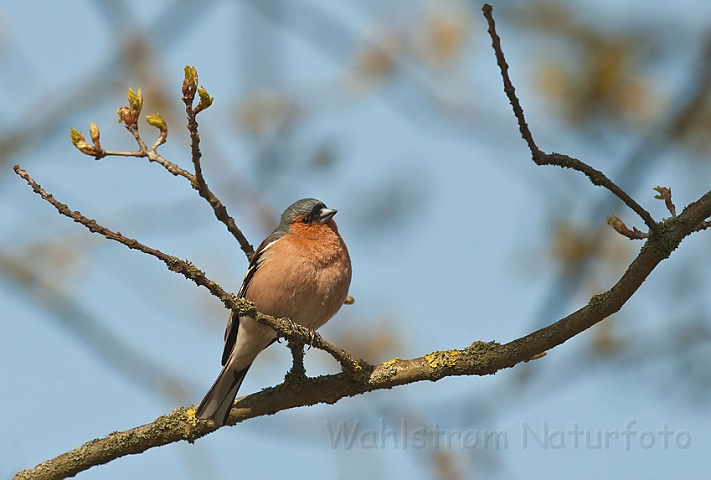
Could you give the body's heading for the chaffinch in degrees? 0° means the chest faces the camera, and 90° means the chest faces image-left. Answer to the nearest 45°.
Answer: approximately 315°

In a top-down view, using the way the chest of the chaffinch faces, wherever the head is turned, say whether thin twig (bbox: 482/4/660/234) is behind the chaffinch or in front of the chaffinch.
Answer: in front
